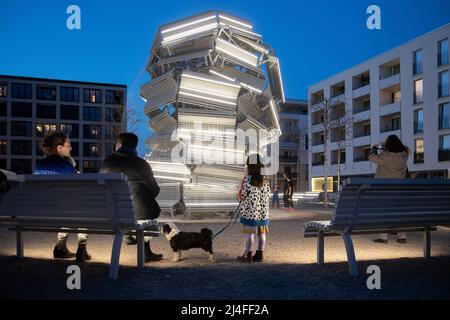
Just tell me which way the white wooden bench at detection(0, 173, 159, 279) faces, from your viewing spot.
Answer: facing away from the viewer and to the right of the viewer

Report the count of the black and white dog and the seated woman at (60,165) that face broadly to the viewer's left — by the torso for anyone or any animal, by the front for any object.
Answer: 1

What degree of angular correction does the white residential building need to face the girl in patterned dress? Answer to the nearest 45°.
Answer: approximately 45° to its left

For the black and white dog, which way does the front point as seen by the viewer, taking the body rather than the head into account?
to the viewer's left

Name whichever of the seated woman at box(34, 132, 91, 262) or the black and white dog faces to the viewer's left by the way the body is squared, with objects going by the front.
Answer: the black and white dog

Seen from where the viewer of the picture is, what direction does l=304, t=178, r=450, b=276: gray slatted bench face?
facing away from the viewer and to the left of the viewer

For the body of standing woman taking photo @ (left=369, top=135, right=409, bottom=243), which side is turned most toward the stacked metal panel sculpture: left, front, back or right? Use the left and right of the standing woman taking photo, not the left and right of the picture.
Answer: front

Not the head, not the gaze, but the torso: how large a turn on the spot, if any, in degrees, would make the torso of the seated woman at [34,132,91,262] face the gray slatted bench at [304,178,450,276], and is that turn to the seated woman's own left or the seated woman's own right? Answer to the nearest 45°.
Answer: approximately 90° to the seated woman's own right

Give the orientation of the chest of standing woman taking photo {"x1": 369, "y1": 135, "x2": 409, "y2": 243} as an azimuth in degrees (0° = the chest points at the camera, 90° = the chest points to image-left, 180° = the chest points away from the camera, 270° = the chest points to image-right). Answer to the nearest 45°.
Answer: approximately 135°
